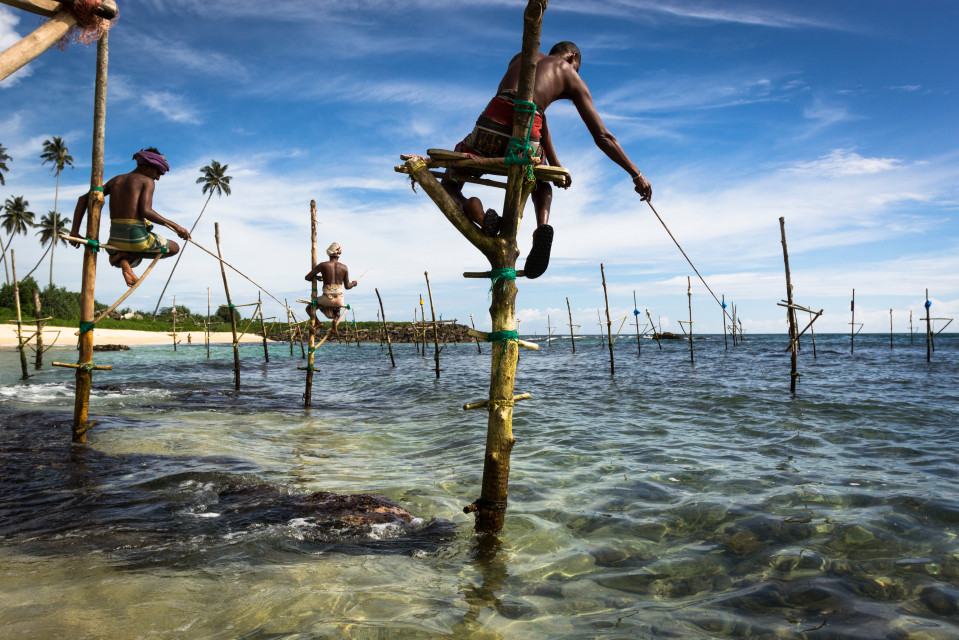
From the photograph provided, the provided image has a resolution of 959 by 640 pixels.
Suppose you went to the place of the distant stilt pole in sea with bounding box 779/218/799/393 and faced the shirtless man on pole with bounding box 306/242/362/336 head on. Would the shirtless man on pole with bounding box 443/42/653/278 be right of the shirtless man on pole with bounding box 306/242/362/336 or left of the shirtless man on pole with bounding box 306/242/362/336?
left

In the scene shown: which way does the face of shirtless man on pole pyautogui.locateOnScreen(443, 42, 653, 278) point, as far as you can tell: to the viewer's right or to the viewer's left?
to the viewer's right

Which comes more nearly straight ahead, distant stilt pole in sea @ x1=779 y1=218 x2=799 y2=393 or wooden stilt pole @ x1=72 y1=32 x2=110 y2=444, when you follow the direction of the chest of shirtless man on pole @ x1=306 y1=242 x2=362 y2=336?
the distant stilt pole in sea

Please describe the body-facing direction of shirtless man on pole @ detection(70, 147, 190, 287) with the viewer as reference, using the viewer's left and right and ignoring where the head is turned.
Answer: facing away from the viewer and to the right of the viewer

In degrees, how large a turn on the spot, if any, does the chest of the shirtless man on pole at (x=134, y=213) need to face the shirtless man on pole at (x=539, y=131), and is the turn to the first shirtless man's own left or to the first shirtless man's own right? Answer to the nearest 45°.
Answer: approximately 90° to the first shirtless man's own right

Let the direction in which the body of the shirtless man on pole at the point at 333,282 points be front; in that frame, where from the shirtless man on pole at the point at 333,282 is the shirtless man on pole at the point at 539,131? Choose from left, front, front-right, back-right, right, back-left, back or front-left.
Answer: back

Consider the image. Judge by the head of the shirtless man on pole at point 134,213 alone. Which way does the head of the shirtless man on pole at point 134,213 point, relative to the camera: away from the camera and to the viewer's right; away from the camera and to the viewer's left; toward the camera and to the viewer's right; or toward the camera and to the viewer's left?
away from the camera and to the viewer's right

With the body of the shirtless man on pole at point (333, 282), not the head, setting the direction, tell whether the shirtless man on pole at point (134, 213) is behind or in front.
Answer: behind

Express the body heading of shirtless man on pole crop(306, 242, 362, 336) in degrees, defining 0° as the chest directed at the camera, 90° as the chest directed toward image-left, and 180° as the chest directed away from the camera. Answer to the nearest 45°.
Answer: approximately 180°

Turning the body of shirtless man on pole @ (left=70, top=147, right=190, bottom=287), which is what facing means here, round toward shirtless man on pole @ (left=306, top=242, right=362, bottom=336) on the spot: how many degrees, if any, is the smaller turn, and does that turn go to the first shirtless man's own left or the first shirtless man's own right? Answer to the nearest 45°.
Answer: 0° — they already face them
